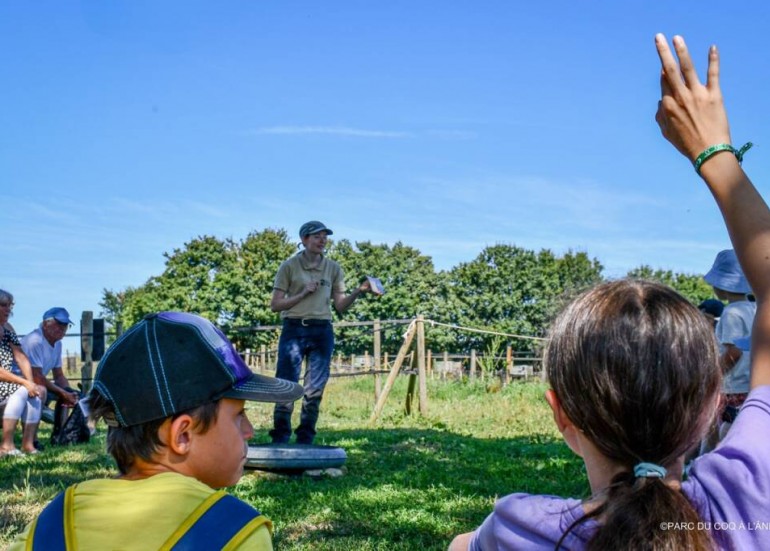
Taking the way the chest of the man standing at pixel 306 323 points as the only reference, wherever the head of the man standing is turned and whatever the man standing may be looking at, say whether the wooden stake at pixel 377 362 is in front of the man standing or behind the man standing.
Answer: behind

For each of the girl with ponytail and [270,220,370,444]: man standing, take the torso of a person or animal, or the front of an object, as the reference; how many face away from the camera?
1

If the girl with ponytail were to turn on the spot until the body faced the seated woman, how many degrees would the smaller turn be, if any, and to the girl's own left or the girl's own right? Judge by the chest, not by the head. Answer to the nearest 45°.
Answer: approximately 45° to the girl's own left

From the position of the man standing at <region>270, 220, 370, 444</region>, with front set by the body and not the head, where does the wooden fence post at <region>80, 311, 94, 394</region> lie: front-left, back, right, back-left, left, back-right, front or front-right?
back-right

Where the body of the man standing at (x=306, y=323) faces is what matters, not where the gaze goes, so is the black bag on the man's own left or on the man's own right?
on the man's own right

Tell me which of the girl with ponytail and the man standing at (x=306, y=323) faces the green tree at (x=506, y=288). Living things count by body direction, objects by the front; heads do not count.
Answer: the girl with ponytail

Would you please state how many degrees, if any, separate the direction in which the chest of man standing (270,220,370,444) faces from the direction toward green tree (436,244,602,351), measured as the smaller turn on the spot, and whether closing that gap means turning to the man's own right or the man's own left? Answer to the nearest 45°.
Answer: approximately 180°

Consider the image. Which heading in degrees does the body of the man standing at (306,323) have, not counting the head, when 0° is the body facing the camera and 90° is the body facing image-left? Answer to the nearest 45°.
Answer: approximately 0°

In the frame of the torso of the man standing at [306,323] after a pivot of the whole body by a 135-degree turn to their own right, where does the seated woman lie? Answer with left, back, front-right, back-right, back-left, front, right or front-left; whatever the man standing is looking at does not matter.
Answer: front-left

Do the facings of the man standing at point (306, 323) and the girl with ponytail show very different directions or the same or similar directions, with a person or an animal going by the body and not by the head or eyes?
very different directions

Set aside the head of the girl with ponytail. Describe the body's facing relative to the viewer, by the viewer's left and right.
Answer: facing away from the viewer

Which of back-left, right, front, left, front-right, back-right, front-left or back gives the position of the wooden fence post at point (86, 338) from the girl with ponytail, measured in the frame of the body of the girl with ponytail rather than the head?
front-left
